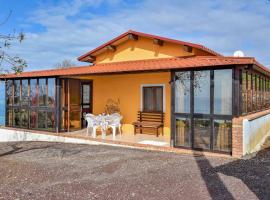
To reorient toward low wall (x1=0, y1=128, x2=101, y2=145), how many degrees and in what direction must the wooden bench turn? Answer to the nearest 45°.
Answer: approximately 45° to its right

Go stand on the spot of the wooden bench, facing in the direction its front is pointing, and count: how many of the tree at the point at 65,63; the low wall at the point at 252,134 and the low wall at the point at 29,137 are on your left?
1

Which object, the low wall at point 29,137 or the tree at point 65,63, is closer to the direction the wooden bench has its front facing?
the low wall

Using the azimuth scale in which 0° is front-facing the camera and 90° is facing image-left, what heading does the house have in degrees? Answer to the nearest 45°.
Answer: approximately 45°

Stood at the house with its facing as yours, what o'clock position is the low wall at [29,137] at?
The low wall is roughly at 2 o'clock from the house.

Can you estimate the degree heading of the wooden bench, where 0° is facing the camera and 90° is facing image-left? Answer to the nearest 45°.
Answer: approximately 45°

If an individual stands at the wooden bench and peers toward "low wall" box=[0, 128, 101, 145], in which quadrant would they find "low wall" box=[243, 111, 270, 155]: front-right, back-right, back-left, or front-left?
back-left
